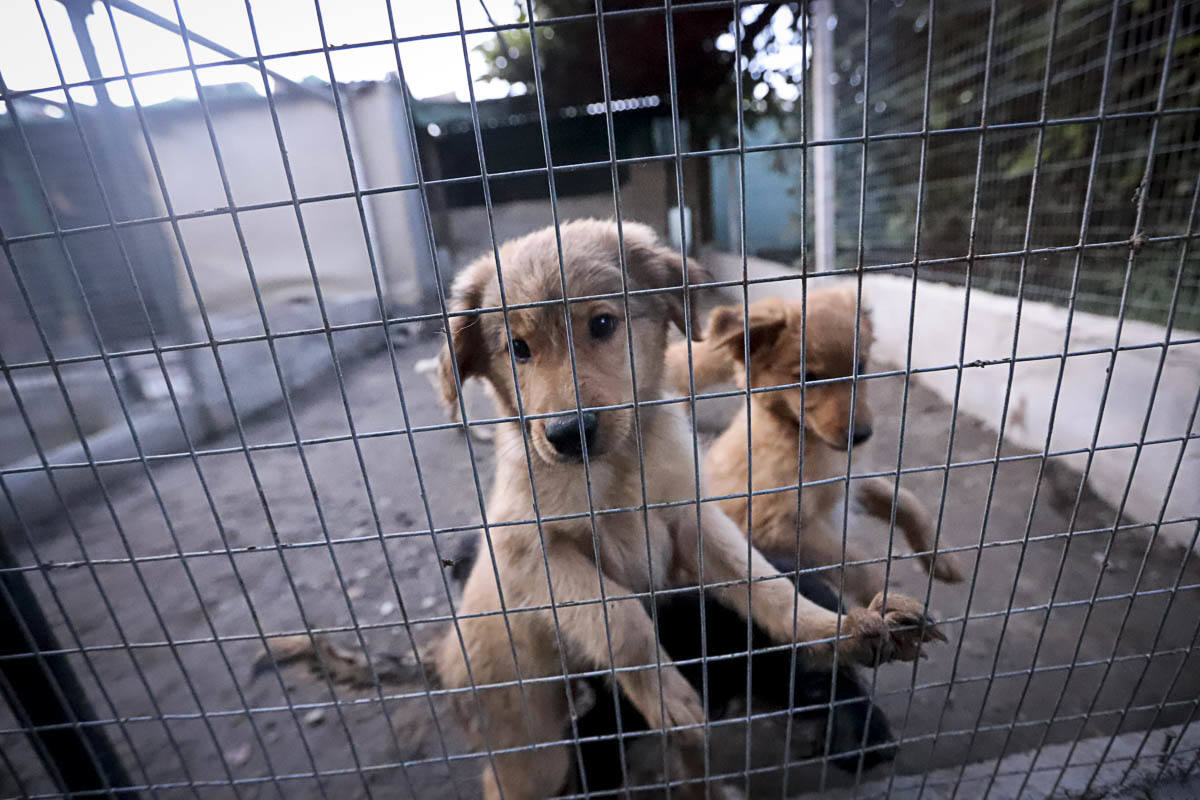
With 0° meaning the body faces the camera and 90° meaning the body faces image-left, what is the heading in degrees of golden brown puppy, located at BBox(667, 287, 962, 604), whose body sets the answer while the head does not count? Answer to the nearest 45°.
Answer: approximately 315°

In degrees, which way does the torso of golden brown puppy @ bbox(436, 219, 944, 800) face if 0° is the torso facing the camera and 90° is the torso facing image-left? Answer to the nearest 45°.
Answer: approximately 0°

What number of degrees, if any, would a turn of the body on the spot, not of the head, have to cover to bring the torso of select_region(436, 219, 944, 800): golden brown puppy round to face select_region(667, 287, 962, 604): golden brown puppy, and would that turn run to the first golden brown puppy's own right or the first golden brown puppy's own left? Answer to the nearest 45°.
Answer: approximately 135° to the first golden brown puppy's own left

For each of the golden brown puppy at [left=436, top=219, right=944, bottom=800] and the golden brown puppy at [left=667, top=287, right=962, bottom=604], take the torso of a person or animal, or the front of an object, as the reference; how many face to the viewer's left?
0

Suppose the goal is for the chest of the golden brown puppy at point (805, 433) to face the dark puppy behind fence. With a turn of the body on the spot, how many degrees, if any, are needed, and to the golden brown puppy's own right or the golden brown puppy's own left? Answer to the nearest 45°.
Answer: approximately 45° to the golden brown puppy's own right

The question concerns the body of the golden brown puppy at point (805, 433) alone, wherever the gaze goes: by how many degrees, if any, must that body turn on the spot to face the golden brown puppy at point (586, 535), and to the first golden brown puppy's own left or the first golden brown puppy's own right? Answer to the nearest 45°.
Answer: approximately 90° to the first golden brown puppy's own right
